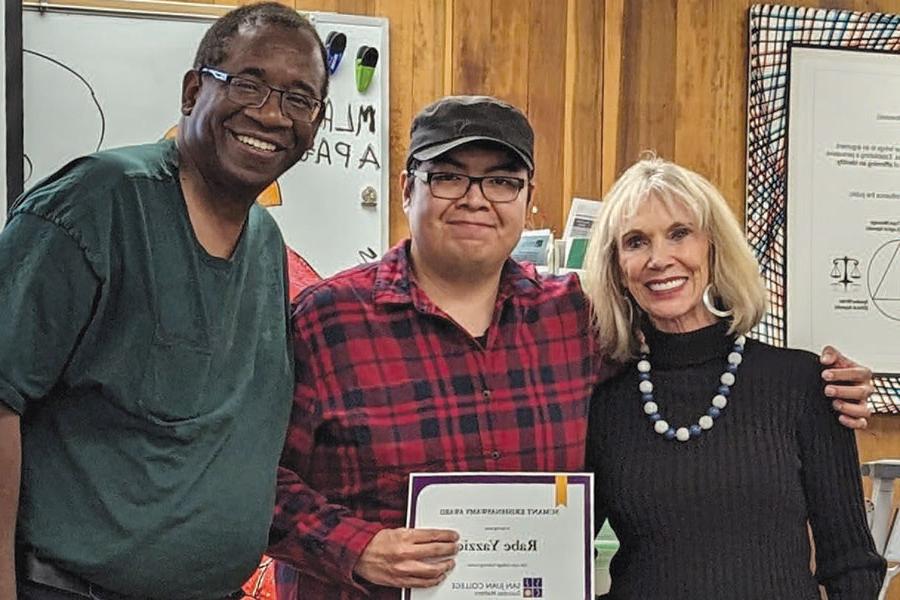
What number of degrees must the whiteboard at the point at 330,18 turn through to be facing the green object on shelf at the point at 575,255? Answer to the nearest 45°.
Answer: approximately 45° to its left

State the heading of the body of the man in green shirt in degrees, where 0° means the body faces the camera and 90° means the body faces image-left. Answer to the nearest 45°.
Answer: approximately 315°

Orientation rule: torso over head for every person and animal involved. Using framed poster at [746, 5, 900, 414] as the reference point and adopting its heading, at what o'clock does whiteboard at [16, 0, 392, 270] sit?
The whiteboard is roughly at 2 o'clock from the framed poster.

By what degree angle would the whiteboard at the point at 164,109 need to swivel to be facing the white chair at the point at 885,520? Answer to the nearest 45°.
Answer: approximately 90° to its left

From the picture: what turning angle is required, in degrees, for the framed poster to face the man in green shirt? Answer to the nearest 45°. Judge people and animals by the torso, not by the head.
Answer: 0° — it already faces them

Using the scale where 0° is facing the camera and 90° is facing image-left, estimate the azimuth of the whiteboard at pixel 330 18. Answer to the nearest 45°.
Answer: approximately 0°

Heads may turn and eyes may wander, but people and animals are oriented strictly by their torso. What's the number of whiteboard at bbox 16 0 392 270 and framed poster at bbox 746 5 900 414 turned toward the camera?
2
